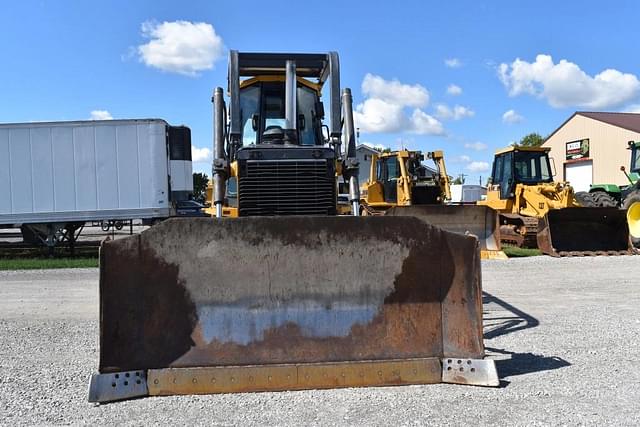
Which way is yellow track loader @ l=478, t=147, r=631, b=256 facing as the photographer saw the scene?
facing the viewer and to the right of the viewer

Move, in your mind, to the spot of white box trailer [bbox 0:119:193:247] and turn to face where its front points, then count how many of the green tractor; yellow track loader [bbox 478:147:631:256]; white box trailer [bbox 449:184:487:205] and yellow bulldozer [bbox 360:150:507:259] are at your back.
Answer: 0

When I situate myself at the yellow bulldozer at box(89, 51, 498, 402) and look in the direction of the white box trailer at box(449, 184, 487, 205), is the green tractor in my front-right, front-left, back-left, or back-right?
front-right

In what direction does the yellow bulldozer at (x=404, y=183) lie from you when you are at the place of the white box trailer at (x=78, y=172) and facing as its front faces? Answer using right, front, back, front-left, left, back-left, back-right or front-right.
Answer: front

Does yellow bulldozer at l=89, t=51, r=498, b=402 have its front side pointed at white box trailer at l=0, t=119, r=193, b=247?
no

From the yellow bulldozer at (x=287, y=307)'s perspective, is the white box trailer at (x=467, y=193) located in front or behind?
behind

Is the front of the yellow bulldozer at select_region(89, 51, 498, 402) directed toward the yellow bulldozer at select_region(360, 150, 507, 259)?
no

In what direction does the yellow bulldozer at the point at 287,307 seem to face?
toward the camera

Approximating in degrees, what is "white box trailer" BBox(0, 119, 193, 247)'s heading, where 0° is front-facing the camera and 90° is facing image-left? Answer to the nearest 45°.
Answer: approximately 270°

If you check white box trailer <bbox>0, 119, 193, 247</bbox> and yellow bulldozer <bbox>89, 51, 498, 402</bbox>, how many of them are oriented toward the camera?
1

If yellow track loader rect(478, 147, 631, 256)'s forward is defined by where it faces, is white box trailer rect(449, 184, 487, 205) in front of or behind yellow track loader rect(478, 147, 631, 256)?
behind

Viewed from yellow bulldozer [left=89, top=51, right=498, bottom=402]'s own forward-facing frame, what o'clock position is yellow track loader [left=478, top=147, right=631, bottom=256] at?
yellow track loader [left=478, top=147, right=631, bottom=256] is roughly at 7 o'clock from yellow bulldozer [left=89, top=51, right=498, bottom=402].

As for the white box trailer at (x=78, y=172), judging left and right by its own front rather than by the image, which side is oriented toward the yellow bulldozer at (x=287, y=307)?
right

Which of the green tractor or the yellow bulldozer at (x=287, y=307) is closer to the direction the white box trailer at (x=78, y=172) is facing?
the green tractor

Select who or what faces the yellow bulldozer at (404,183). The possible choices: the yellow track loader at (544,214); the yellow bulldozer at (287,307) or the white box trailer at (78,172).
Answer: the white box trailer

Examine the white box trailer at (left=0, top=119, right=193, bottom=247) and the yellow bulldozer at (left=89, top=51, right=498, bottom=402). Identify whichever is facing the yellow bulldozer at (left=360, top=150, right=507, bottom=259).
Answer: the white box trailer

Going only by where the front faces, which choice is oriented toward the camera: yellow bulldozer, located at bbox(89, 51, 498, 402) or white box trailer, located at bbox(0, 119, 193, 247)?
the yellow bulldozer

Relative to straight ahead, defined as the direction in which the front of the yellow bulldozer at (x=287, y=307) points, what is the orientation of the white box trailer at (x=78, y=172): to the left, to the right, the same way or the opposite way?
to the left
